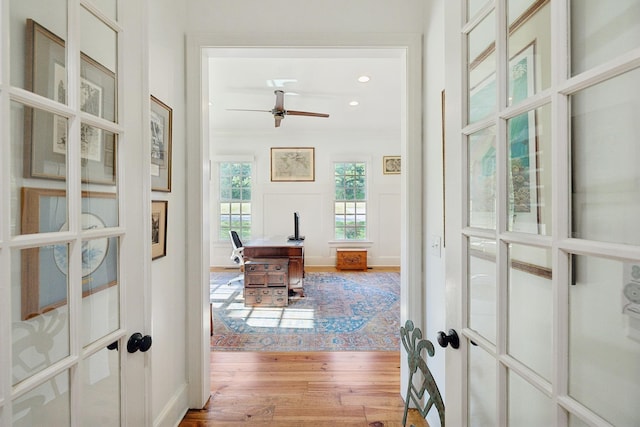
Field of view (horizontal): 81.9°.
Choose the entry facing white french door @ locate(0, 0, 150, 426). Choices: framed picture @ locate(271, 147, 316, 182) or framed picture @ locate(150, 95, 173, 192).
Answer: framed picture @ locate(271, 147, 316, 182)

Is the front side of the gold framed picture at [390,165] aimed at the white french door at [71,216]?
yes

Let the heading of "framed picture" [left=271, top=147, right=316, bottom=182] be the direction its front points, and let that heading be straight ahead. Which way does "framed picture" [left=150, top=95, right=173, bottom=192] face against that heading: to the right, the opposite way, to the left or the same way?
to the left

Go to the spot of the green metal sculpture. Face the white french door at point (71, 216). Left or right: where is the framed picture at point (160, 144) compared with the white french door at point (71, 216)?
right

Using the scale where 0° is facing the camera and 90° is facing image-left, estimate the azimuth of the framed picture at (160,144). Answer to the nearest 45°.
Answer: approximately 270°

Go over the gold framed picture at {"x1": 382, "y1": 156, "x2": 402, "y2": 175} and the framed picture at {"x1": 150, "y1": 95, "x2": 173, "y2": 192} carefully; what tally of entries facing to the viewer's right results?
1

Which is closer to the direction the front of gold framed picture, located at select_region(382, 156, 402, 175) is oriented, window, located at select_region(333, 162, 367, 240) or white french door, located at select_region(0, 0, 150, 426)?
the white french door

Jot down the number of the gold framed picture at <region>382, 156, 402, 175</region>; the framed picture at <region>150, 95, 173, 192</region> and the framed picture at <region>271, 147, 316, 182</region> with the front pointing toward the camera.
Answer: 2

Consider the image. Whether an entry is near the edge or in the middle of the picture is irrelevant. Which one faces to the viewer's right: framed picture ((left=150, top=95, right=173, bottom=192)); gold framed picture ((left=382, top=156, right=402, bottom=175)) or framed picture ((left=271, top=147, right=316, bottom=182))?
framed picture ((left=150, top=95, right=173, bottom=192))

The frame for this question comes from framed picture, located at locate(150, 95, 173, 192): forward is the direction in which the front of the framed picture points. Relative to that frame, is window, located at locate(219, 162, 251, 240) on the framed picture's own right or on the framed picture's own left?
on the framed picture's own left

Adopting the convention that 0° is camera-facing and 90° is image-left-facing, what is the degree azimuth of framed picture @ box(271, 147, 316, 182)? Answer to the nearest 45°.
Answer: approximately 0°
